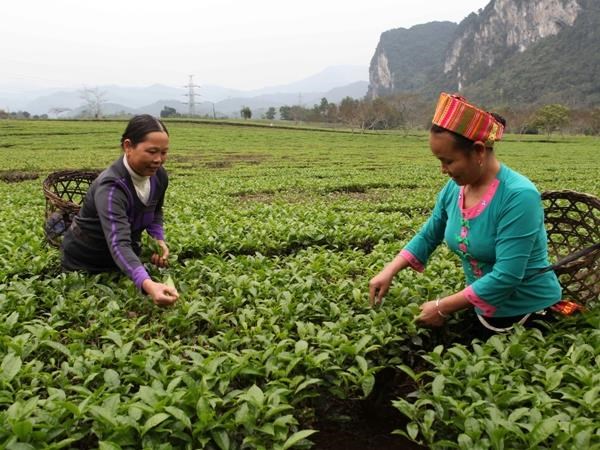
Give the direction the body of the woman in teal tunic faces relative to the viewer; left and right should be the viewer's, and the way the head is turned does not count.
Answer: facing the viewer and to the left of the viewer

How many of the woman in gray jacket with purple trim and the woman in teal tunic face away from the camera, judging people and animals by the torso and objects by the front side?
0

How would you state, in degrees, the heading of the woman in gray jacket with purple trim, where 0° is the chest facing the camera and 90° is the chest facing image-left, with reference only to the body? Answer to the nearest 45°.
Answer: approximately 315°

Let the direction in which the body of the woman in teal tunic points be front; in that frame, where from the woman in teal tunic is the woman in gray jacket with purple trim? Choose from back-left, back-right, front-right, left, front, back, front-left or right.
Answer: front-right

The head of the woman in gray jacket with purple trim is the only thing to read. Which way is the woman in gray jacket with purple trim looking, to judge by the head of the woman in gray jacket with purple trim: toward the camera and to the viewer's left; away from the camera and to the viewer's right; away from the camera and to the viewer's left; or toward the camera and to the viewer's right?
toward the camera and to the viewer's right

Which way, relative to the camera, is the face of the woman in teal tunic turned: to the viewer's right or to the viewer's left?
to the viewer's left

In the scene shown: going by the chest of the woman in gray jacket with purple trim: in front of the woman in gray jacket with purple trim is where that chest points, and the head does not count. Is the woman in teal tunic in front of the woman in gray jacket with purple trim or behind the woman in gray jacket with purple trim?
in front
